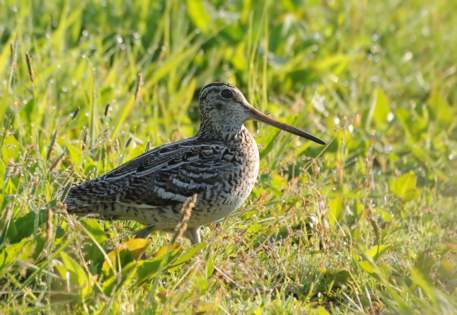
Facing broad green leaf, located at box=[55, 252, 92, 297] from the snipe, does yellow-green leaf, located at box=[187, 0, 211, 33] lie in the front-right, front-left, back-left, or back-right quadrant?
back-right

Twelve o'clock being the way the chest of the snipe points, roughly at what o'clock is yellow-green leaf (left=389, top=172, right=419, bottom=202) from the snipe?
The yellow-green leaf is roughly at 11 o'clock from the snipe.

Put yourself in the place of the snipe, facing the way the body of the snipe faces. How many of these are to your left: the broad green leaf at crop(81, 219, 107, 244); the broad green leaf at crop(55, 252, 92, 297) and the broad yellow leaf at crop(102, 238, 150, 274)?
0

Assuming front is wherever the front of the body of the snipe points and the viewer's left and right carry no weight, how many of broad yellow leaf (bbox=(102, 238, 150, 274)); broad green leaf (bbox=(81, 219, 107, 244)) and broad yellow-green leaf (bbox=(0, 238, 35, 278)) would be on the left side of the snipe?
0

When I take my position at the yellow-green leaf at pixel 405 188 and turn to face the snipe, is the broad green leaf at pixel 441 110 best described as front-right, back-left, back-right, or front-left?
back-right

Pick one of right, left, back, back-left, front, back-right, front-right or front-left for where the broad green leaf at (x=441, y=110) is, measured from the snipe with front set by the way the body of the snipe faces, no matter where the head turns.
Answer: front-left

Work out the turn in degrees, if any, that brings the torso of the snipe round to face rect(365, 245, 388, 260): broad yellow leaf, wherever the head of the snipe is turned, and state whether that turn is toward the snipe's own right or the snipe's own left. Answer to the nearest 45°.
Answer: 0° — it already faces it

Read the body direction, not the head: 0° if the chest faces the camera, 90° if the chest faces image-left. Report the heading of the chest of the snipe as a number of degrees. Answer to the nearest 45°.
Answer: approximately 270°

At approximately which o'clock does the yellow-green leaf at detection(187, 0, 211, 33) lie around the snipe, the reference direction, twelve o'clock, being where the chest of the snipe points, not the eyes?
The yellow-green leaf is roughly at 9 o'clock from the snipe.

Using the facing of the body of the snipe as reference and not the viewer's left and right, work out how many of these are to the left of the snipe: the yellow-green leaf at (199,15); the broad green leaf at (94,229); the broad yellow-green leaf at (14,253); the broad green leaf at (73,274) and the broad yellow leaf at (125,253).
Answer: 1

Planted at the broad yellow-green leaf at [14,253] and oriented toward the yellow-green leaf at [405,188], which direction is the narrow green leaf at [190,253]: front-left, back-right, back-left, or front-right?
front-right

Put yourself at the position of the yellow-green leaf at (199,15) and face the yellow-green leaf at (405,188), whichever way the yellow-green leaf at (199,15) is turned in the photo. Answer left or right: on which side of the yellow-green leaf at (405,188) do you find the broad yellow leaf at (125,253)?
right
